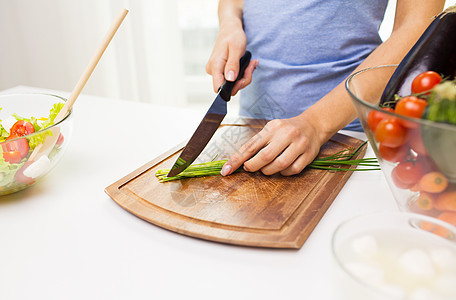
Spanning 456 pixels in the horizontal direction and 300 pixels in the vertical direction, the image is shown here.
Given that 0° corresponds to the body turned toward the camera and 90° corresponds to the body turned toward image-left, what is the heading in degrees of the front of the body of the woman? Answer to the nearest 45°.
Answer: approximately 45°

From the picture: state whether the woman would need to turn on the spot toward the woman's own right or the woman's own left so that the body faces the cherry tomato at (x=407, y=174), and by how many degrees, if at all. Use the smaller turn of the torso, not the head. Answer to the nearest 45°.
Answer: approximately 45° to the woman's own left

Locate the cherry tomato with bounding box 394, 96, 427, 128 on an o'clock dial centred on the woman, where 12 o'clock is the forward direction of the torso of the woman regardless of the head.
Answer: The cherry tomato is roughly at 10 o'clock from the woman.

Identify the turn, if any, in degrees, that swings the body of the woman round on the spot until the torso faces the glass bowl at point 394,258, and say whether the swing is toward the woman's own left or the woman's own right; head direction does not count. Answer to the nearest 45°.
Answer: approximately 45° to the woman's own left

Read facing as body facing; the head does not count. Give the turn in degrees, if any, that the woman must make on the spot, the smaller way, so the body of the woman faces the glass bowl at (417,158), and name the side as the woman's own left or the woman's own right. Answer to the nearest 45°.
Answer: approximately 45° to the woman's own left

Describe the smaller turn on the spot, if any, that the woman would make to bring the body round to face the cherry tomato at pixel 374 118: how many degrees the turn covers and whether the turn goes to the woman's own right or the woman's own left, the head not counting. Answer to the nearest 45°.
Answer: approximately 45° to the woman's own left
